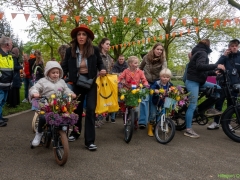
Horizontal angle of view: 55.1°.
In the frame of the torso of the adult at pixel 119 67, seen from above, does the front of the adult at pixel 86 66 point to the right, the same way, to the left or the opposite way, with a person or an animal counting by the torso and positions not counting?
the same way

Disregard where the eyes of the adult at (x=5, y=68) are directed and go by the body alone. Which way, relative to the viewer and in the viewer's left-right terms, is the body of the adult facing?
facing to the right of the viewer

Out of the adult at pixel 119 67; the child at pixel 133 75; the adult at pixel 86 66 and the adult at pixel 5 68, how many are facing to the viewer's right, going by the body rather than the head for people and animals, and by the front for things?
1

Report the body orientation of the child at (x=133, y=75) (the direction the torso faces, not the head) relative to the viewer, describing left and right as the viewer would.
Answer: facing the viewer

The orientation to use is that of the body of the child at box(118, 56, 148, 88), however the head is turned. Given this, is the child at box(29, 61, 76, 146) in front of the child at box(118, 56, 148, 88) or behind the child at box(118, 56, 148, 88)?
in front

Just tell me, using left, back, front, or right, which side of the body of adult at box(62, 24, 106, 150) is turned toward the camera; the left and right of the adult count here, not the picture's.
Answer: front

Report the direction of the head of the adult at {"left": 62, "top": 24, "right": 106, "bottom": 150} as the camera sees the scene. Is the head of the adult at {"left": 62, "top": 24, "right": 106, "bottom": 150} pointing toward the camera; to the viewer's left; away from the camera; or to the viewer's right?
toward the camera

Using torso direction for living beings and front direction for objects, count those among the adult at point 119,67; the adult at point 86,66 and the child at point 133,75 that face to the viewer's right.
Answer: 0

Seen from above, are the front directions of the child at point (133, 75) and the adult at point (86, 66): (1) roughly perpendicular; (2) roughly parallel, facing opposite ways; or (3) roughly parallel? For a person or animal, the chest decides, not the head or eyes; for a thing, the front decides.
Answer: roughly parallel

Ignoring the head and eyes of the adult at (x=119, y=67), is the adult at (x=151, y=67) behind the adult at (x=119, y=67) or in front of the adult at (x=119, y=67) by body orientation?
in front
